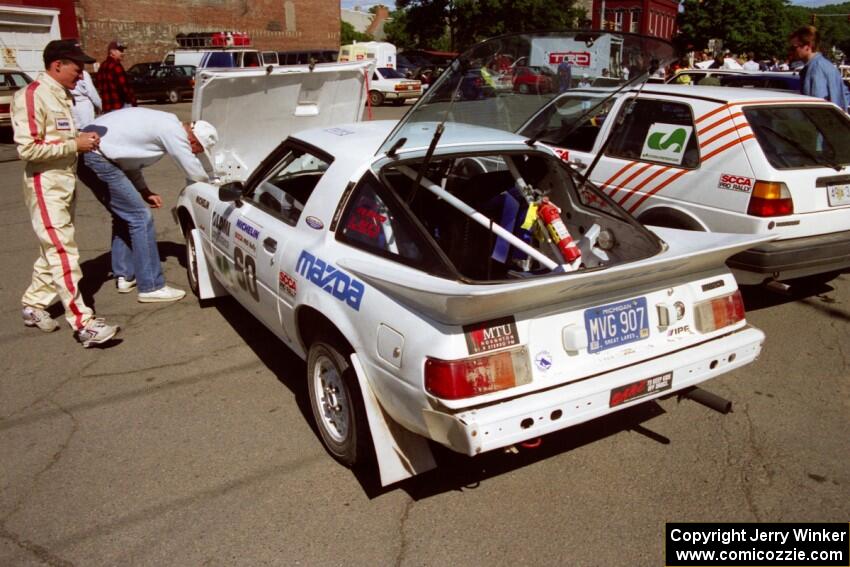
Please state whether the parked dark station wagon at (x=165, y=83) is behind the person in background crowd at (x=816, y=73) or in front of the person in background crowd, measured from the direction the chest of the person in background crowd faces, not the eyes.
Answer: in front

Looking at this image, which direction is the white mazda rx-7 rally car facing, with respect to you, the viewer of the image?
facing away from the viewer and to the left of the viewer

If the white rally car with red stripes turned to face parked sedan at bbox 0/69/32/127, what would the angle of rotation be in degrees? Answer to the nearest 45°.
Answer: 0° — it already faces it

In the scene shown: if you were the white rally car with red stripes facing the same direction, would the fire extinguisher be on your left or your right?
on your left

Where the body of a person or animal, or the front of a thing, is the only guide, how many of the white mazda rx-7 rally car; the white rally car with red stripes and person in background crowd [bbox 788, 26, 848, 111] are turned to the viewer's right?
0

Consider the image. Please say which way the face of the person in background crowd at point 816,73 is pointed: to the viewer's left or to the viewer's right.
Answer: to the viewer's left

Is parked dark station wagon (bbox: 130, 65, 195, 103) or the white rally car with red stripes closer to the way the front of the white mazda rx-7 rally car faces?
the parked dark station wagon
